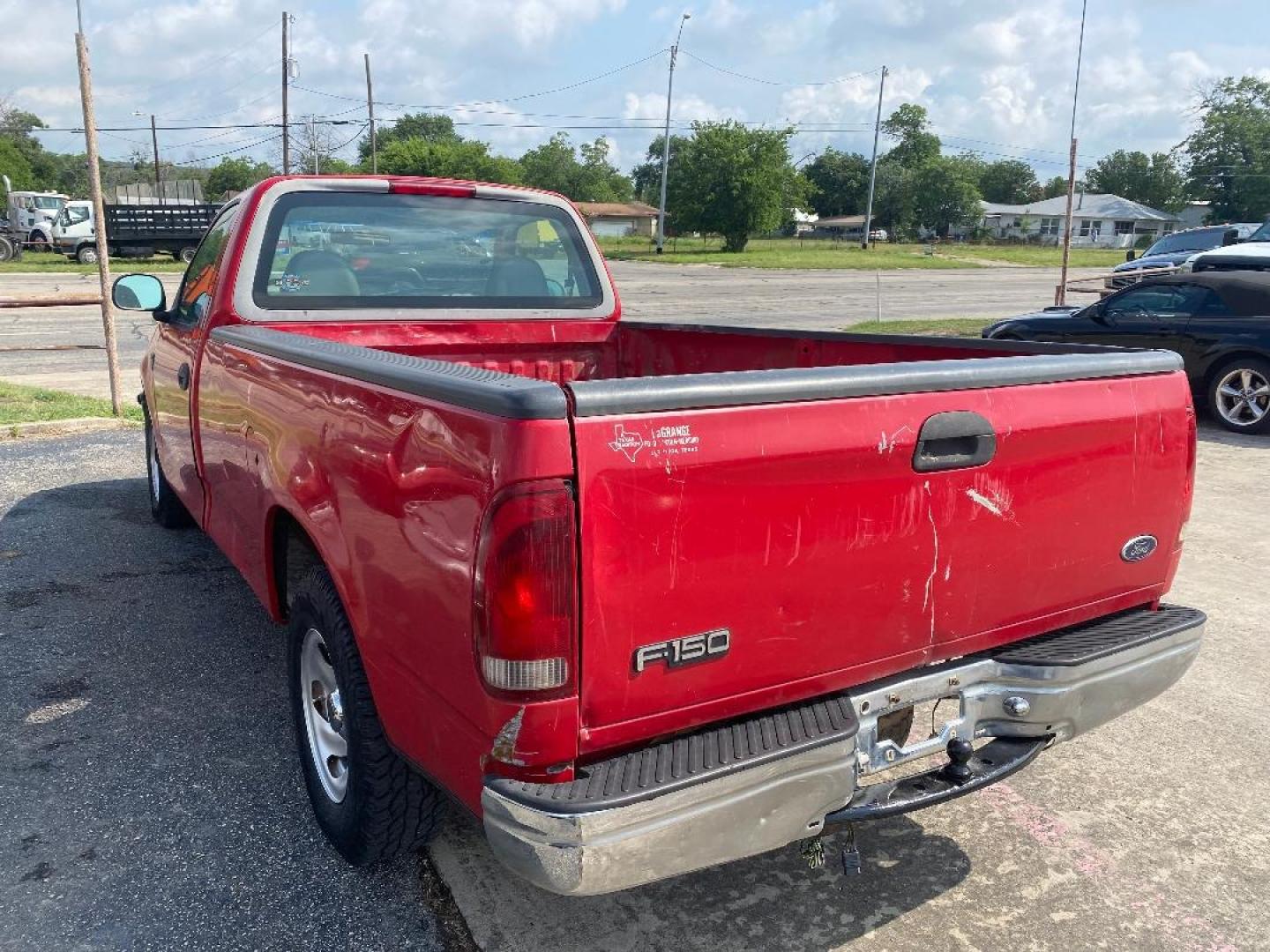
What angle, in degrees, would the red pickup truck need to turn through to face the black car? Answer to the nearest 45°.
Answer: approximately 90° to its right

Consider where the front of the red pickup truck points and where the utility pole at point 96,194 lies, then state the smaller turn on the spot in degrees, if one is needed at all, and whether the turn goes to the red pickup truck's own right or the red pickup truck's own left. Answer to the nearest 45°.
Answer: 0° — it already faces it

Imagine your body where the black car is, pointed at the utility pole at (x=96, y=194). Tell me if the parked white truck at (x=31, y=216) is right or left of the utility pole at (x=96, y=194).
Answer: right

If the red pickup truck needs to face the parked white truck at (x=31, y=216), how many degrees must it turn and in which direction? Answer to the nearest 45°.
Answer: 0° — it already faces it

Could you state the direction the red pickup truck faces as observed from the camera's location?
facing away from the viewer and to the left of the viewer

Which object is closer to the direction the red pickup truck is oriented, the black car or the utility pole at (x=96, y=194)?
the utility pole
